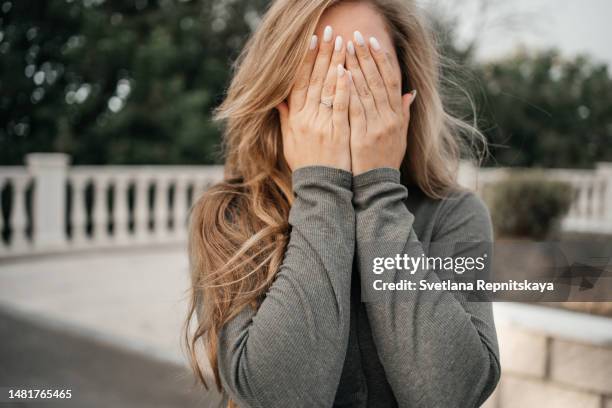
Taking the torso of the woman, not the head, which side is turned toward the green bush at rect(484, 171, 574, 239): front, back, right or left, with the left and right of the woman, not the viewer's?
back

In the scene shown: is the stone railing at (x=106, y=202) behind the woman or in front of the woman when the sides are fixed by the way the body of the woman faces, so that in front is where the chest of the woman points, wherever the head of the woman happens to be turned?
behind

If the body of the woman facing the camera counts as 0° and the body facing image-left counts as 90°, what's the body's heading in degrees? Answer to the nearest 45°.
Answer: approximately 0°

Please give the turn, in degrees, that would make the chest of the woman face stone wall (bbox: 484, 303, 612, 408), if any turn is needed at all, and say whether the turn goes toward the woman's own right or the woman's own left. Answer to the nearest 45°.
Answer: approximately 135° to the woman's own left
